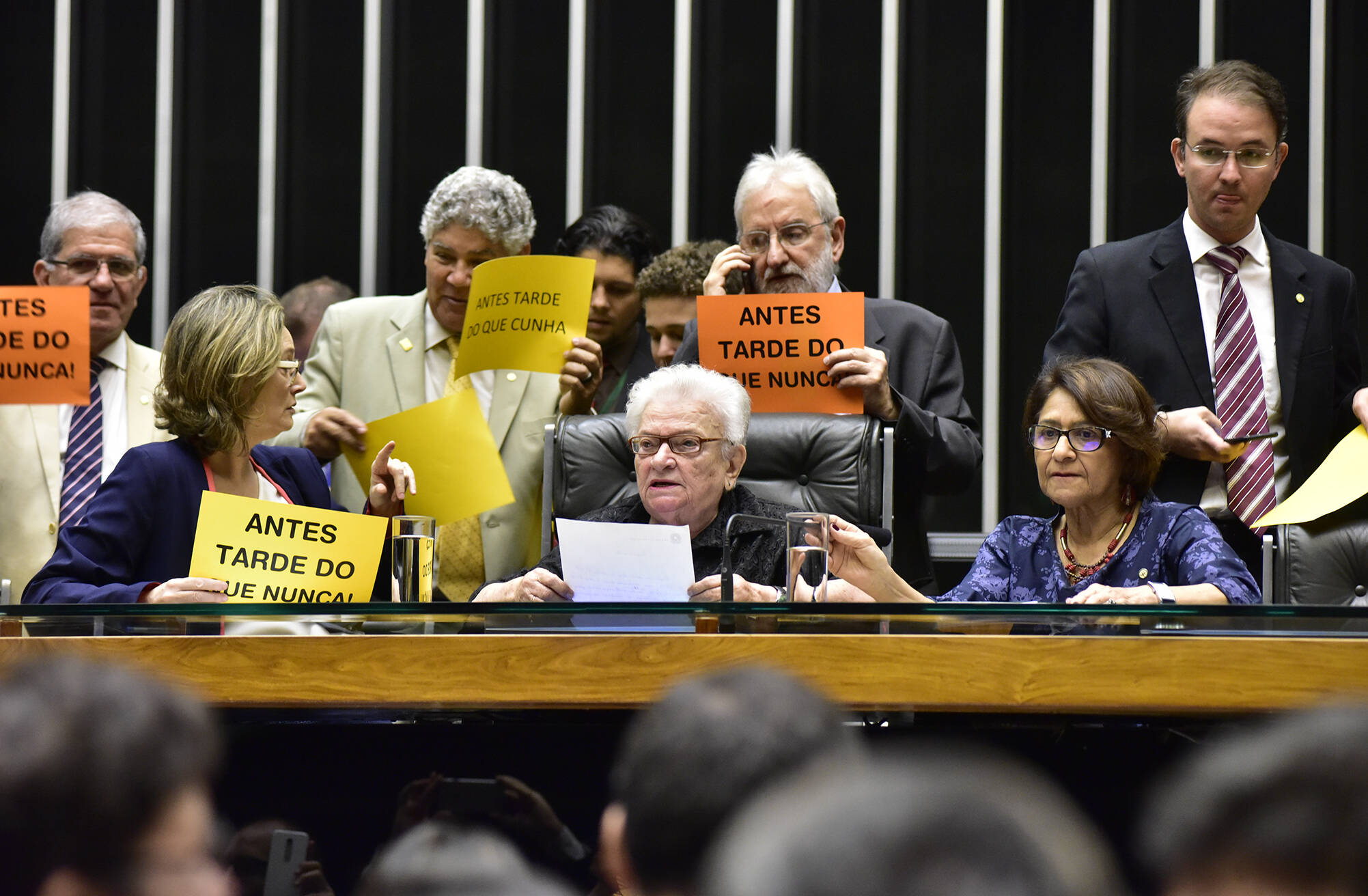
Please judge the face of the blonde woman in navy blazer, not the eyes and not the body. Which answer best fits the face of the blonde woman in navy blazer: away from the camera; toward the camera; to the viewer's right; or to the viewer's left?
to the viewer's right

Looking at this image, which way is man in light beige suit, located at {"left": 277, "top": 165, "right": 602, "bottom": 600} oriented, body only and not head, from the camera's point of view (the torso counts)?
toward the camera

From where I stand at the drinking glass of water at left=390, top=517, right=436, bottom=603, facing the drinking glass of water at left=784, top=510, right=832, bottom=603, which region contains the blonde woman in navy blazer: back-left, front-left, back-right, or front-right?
back-left

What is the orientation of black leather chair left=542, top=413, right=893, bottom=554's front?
toward the camera

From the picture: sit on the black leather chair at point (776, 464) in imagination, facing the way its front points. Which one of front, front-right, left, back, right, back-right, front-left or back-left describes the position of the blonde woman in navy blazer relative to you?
front-right

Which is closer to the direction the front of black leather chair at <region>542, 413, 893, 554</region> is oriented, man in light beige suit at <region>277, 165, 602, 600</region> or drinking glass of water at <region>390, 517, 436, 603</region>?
the drinking glass of water

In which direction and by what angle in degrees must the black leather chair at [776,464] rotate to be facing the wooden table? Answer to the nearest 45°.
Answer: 0° — it already faces it

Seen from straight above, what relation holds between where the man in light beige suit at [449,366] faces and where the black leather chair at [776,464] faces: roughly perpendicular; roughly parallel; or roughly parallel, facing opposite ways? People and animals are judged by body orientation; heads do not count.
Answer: roughly parallel

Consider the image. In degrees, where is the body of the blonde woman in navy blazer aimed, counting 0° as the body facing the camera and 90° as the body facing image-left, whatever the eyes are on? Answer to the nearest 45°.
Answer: approximately 315°

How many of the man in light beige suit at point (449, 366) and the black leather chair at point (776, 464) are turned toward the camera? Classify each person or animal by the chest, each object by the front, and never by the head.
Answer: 2
